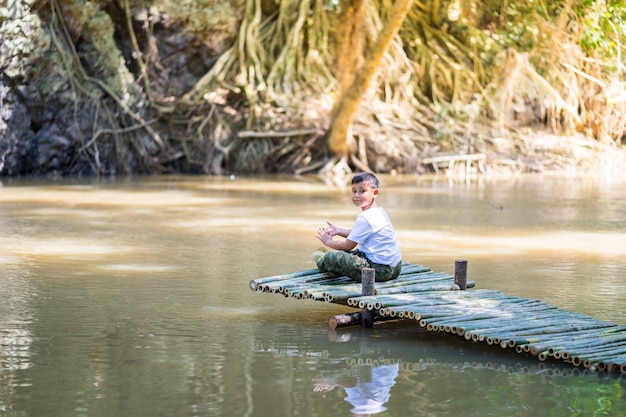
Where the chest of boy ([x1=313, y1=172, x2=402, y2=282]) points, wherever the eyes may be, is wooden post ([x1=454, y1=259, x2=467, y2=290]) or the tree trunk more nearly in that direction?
the tree trunk

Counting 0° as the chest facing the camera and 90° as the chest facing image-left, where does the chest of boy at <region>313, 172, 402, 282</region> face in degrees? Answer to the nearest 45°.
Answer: approximately 90°

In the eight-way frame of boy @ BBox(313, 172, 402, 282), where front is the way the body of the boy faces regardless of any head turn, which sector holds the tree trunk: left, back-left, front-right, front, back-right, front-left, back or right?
right

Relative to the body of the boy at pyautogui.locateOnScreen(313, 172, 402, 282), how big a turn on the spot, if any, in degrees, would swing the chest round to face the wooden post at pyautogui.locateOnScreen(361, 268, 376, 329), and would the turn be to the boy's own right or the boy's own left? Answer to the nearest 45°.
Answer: approximately 90° to the boy's own left

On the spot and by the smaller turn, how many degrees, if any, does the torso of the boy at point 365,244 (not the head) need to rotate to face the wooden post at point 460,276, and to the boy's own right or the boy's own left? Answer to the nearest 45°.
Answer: approximately 180°
